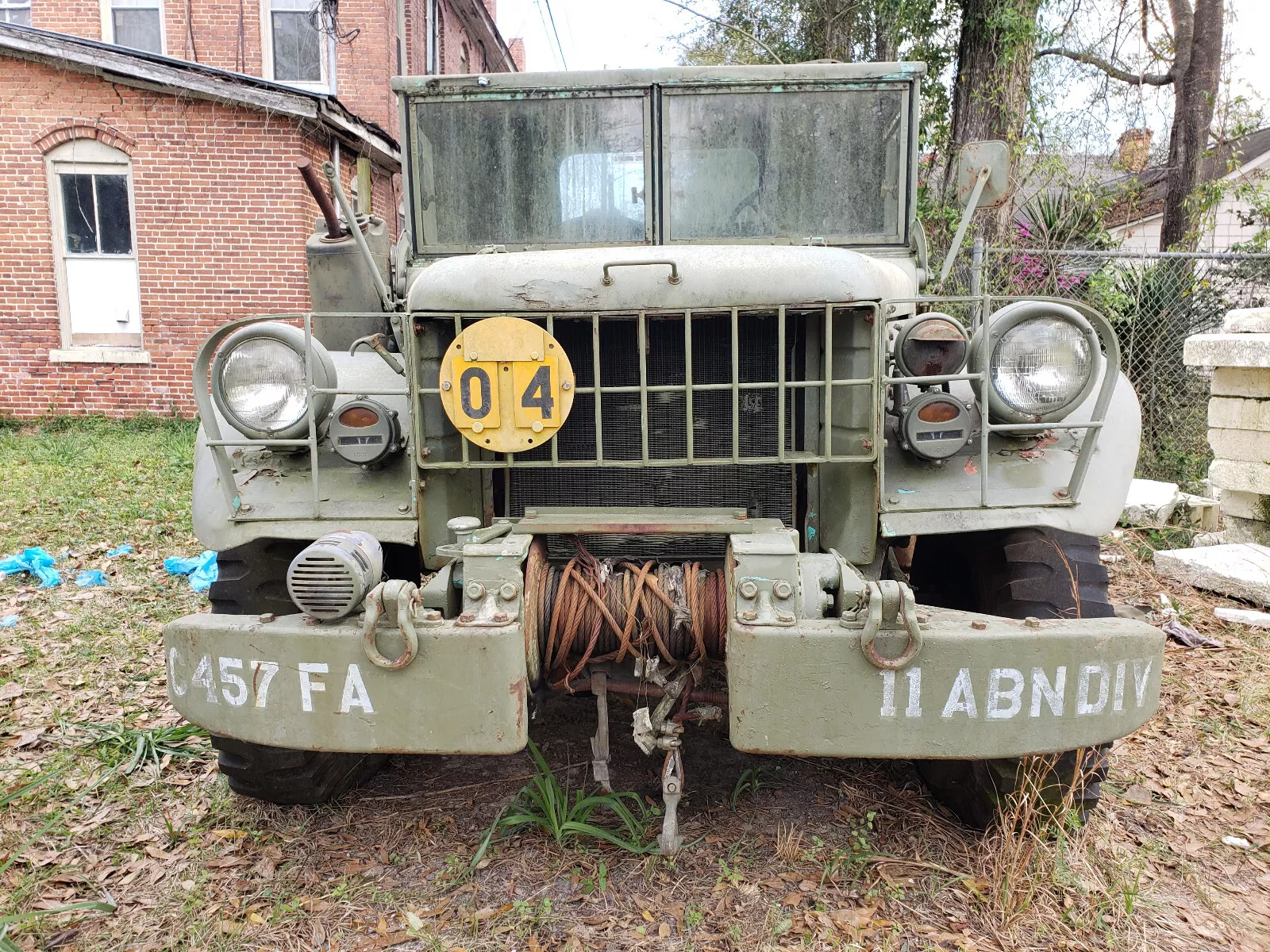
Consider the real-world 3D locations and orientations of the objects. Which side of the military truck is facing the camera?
front

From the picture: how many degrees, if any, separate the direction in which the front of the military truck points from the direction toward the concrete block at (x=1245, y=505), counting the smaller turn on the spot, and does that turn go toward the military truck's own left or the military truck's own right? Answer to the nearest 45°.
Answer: approximately 135° to the military truck's own left

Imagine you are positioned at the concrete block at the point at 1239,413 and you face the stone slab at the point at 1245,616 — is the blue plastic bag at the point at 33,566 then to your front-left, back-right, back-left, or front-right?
front-right

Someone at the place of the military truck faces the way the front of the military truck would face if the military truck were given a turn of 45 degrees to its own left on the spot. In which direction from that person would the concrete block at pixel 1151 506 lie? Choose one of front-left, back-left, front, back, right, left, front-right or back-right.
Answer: left

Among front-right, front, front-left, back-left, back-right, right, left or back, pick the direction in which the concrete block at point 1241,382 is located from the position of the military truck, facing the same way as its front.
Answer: back-left

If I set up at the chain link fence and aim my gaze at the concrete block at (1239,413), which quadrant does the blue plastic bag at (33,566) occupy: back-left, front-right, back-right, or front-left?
front-right

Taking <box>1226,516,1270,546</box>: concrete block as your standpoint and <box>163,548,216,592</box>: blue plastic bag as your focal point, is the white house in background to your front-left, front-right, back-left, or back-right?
back-right

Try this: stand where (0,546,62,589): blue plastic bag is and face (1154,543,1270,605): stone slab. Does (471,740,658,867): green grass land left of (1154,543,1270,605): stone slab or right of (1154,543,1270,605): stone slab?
right

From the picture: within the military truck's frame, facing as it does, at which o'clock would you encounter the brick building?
The brick building is roughly at 5 o'clock from the military truck.

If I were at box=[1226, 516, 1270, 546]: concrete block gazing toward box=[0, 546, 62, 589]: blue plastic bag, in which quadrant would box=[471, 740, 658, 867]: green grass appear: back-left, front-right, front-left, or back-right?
front-left

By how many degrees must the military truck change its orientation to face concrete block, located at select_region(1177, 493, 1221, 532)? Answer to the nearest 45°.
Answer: approximately 135° to its left

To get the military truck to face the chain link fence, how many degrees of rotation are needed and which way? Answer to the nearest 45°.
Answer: approximately 135° to its left

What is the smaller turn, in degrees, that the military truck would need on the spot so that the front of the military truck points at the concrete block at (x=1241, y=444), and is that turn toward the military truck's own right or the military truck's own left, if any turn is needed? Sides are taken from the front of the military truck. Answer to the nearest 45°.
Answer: approximately 135° to the military truck's own left

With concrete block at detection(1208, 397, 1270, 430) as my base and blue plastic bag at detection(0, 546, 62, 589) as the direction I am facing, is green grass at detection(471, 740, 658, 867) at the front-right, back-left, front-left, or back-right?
front-left

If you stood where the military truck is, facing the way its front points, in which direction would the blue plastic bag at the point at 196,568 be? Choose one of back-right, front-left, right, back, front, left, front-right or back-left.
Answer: back-right
